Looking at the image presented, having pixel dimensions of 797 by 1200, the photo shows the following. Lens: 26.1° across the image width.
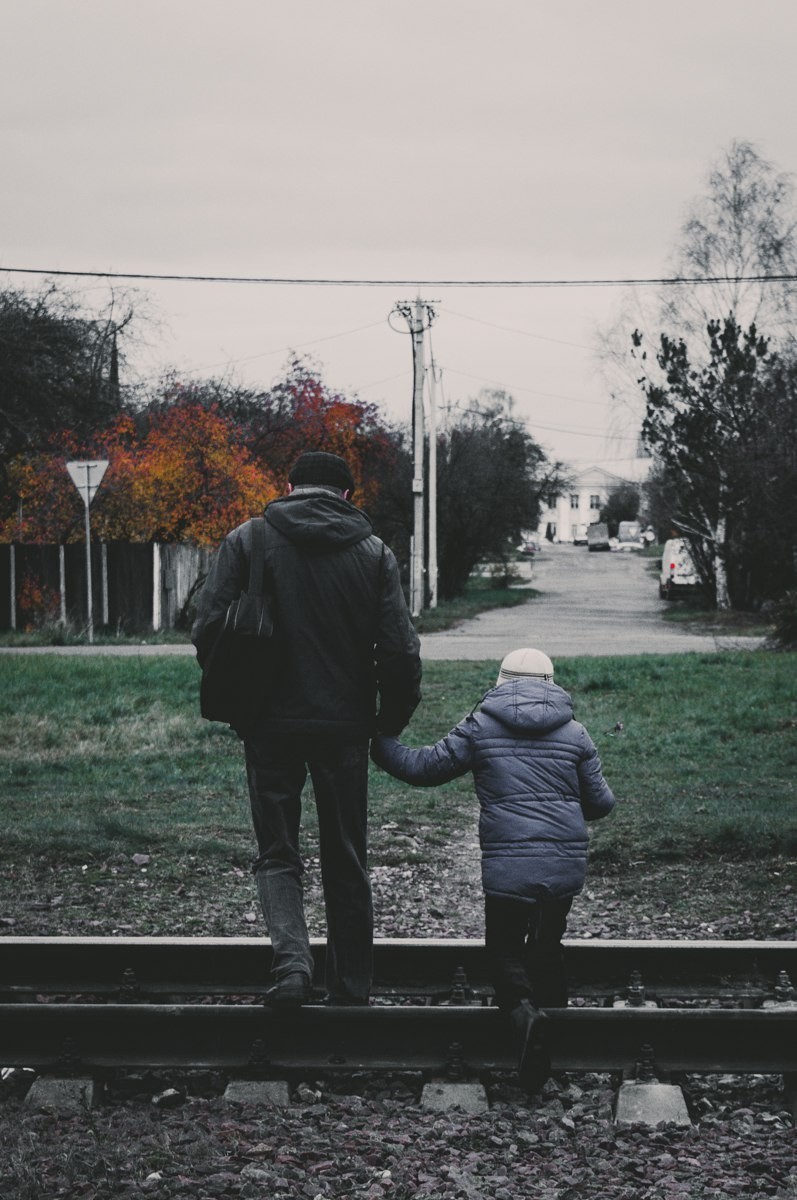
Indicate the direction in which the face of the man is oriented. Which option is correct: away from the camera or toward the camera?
away from the camera

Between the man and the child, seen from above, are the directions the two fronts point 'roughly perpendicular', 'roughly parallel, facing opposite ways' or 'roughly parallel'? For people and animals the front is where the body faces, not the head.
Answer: roughly parallel

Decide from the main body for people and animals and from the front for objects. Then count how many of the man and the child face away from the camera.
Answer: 2

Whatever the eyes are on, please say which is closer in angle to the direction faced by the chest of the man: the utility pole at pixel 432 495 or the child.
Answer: the utility pole

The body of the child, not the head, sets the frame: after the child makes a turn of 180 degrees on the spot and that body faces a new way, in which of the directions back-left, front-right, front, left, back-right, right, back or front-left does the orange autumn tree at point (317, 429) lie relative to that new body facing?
back

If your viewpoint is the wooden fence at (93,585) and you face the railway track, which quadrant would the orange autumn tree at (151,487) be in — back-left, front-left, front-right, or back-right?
back-left

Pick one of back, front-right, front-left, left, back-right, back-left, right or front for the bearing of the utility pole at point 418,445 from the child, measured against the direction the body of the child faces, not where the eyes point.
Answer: front

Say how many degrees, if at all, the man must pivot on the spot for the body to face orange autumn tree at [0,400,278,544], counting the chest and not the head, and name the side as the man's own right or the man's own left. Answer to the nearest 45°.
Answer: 0° — they already face it

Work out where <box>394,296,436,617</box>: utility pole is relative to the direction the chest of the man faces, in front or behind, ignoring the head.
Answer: in front

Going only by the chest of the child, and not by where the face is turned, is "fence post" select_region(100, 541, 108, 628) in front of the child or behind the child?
in front

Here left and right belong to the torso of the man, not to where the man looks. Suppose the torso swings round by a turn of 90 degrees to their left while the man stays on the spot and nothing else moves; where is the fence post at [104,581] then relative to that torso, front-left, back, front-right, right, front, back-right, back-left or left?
right

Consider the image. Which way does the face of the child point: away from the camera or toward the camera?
away from the camera

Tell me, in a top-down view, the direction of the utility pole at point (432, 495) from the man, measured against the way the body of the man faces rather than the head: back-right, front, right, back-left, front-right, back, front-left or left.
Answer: front

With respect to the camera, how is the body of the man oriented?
away from the camera

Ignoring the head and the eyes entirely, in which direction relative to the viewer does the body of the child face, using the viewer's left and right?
facing away from the viewer
